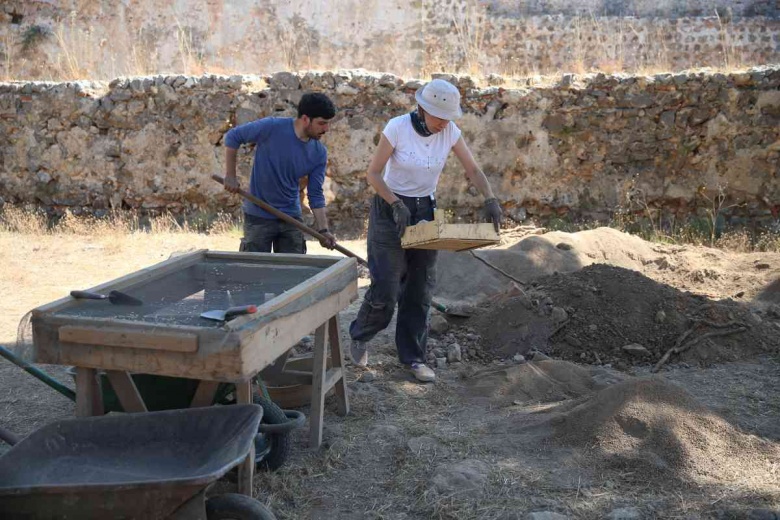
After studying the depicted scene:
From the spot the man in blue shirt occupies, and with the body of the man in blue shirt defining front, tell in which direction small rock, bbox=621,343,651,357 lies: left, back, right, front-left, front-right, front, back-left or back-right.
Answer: front-left

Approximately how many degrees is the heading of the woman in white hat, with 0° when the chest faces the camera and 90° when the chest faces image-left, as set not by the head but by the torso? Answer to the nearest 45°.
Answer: approximately 315°

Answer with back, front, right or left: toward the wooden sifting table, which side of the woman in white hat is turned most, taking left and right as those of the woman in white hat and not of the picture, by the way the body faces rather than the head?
right

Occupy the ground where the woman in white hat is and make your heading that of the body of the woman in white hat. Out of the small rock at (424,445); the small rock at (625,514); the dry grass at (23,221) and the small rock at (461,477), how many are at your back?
1

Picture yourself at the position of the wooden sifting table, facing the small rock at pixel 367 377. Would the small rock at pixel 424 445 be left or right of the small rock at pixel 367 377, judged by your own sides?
right

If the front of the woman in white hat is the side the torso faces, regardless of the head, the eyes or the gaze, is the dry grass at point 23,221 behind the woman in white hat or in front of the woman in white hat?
behind

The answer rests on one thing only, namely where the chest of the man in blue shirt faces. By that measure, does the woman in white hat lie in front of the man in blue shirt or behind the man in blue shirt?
in front

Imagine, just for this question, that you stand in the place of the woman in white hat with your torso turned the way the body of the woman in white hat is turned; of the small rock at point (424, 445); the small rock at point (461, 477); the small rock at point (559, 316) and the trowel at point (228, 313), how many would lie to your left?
1

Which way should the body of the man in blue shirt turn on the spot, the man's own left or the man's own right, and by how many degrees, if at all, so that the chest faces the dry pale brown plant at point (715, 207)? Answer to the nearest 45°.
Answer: approximately 90° to the man's own left

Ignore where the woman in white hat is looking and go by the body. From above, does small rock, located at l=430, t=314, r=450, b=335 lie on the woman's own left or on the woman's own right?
on the woman's own left

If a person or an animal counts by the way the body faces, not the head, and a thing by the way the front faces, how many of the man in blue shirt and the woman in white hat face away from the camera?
0

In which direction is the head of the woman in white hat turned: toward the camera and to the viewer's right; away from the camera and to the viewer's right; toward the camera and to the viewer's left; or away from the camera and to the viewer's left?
toward the camera and to the viewer's right
